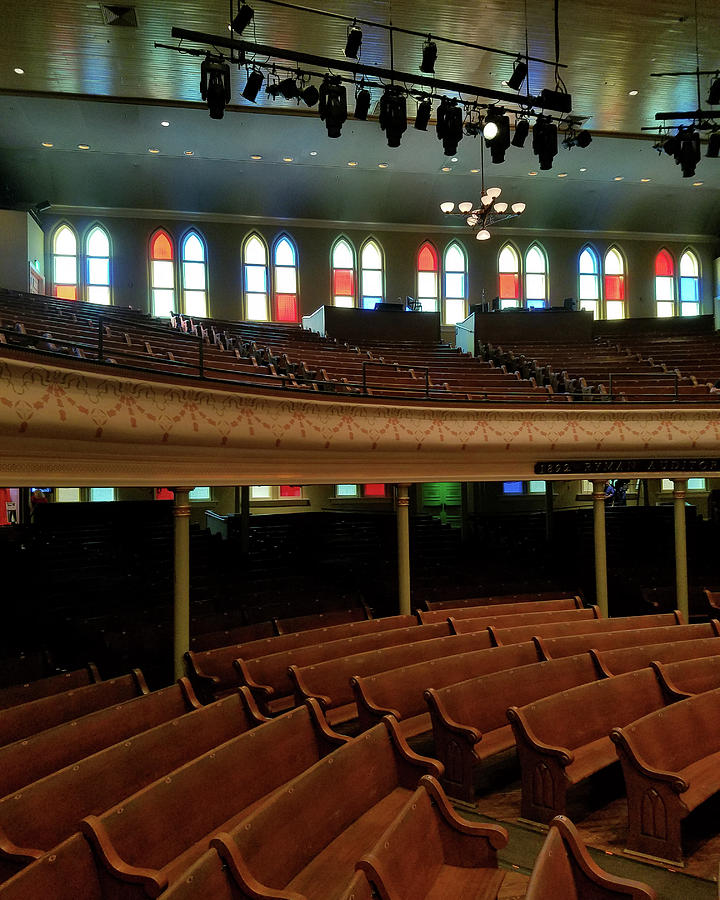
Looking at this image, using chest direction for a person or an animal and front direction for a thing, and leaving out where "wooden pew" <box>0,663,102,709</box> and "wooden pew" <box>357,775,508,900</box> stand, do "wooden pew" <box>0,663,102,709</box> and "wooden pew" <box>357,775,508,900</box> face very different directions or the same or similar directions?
same or similar directions

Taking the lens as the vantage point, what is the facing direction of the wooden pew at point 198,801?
facing the viewer and to the right of the viewer

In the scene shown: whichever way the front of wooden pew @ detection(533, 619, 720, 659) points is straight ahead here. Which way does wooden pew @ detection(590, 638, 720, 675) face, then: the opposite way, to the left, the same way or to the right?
the same way

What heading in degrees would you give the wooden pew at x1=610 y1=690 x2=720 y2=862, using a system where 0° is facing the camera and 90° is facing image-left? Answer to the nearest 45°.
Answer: approximately 315°

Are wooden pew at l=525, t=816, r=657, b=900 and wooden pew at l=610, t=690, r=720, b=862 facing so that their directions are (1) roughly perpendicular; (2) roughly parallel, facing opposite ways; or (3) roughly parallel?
roughly parallel

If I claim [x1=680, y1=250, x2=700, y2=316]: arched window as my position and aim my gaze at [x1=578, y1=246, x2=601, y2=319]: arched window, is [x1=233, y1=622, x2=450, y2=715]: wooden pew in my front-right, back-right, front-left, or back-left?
front-left

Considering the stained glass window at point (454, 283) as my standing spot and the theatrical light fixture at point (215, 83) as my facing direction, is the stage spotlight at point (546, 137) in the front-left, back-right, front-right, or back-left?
front-left

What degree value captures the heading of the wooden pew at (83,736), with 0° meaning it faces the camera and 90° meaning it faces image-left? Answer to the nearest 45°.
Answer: approximately 315°

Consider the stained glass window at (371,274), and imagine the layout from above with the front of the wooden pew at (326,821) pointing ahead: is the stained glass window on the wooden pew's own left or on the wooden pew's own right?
on the wooden pew's own left

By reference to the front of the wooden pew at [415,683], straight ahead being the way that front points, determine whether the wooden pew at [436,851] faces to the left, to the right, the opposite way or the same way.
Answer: the same way

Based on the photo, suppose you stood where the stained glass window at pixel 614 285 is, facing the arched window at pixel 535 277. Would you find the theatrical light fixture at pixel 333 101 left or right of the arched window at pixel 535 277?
left

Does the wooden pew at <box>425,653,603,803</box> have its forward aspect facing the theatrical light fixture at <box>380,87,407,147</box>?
no

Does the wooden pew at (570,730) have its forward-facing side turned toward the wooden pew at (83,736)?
no

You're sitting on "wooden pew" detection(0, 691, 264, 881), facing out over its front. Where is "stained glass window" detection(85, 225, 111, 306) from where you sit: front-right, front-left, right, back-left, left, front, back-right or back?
back-left

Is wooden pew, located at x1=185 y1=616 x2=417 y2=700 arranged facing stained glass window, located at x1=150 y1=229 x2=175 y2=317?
no

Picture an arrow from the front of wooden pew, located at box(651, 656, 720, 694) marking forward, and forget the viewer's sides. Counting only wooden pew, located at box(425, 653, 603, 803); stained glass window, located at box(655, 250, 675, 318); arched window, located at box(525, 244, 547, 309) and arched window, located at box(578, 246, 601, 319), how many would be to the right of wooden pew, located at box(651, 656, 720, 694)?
1

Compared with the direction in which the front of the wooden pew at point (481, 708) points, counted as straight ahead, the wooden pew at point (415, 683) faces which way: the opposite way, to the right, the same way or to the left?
the same way

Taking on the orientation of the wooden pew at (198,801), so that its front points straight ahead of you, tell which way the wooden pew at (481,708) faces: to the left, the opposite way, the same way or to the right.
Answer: the same way

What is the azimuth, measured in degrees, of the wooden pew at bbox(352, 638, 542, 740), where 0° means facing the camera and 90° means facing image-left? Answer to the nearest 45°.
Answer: approximately 315°

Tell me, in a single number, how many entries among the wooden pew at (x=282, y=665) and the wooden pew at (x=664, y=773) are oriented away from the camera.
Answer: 0
